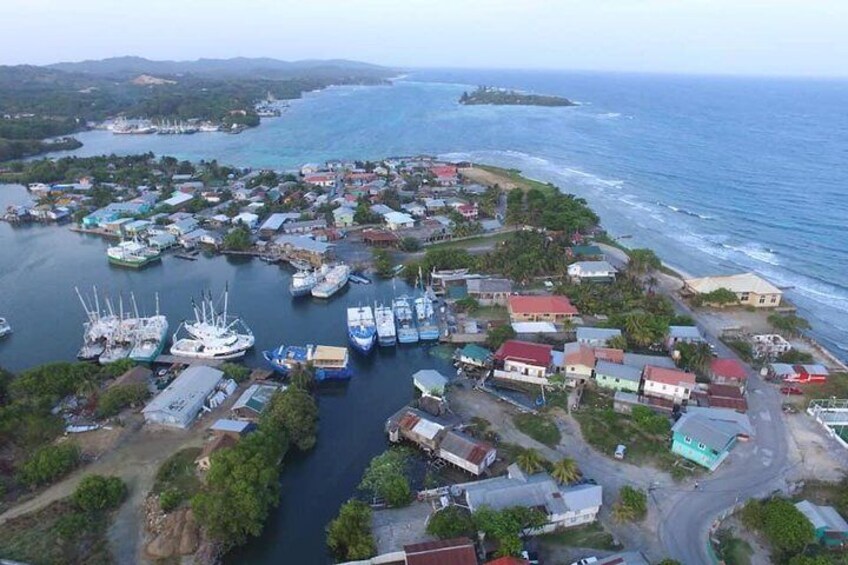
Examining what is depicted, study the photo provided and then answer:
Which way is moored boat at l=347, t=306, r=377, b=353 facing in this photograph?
toward the camera

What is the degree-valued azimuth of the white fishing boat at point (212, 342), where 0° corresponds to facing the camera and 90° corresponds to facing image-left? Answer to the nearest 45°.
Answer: approximately 270°

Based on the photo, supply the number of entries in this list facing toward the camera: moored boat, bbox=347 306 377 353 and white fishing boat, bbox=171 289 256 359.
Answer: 1

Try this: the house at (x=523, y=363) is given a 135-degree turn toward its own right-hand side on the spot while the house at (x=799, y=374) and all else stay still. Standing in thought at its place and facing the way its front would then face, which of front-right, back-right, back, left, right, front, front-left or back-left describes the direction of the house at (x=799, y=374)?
back-right

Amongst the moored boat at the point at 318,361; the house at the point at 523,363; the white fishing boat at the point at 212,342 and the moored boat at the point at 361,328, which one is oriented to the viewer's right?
the white fishing boat

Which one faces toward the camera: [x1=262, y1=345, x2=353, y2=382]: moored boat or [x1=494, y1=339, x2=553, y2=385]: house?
the house

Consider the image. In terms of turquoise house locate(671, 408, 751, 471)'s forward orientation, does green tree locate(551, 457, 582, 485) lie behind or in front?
in front

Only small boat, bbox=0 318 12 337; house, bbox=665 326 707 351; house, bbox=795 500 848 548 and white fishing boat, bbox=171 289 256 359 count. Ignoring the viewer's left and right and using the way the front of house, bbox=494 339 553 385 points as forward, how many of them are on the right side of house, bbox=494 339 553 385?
2

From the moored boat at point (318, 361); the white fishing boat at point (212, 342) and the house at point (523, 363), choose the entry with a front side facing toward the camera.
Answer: the house

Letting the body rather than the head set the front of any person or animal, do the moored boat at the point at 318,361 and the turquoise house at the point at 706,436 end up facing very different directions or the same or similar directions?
same or similar directions

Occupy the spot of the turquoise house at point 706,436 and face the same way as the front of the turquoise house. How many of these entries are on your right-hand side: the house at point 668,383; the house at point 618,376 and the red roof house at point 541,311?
3

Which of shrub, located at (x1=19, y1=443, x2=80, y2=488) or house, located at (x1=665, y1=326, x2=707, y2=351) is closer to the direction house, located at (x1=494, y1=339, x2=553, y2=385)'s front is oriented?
the shrub

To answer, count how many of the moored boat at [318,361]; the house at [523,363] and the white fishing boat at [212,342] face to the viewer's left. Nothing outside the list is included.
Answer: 1

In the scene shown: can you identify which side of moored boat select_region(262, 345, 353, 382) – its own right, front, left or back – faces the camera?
left

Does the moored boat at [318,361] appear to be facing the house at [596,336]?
no

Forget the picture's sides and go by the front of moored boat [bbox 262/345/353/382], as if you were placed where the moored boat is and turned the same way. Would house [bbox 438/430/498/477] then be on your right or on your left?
on your left
